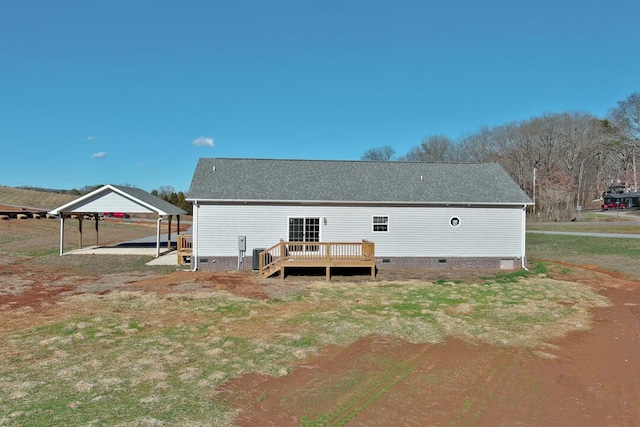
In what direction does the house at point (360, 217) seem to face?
away from the camera
